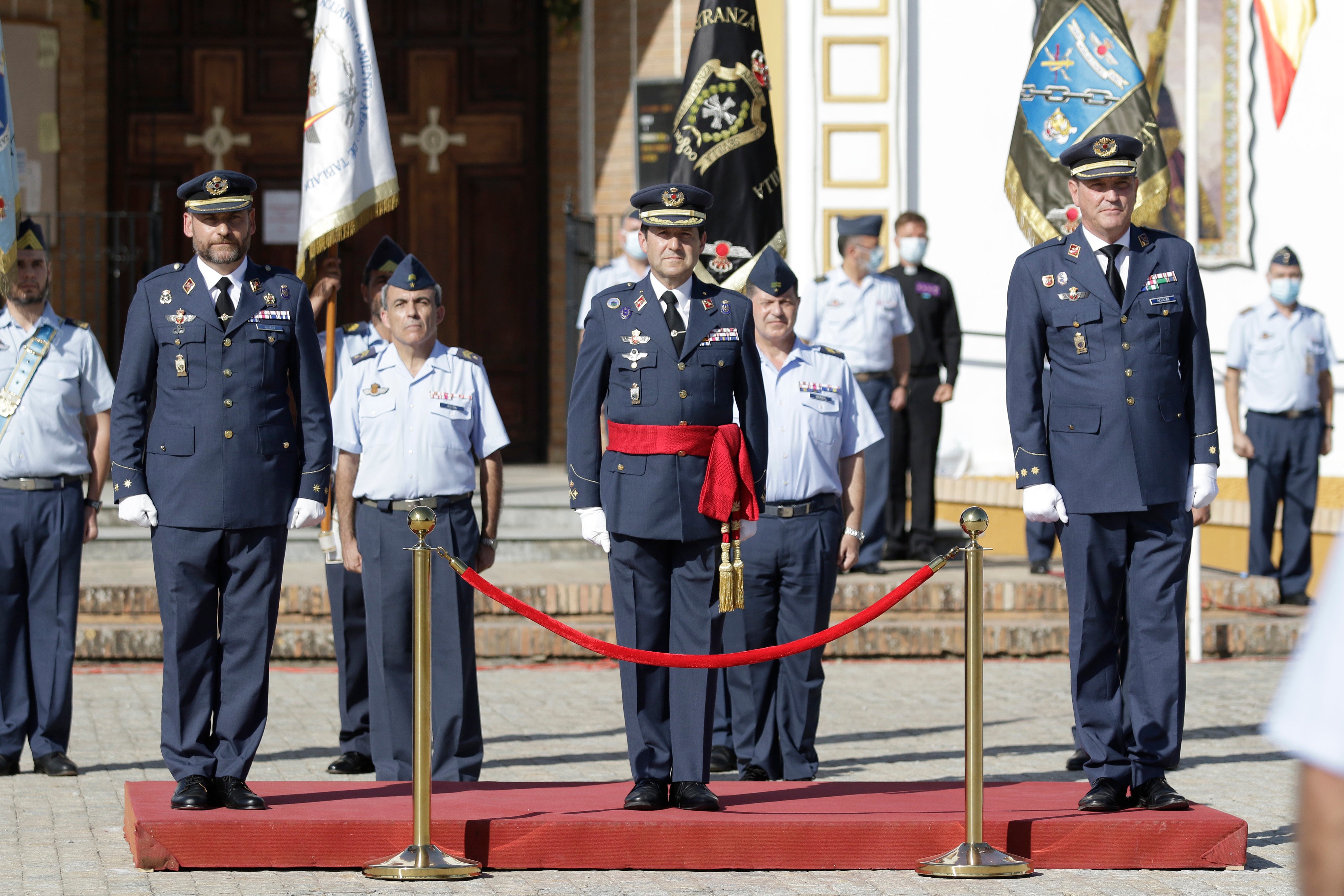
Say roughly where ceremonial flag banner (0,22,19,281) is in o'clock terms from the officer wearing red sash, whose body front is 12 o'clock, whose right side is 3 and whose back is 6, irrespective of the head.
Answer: The ceremonial flag banner is roughly at 4 o'clock from the officer wearing red sash.

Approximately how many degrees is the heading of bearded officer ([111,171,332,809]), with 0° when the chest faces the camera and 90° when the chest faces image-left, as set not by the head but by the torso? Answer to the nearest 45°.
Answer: approximately 0°

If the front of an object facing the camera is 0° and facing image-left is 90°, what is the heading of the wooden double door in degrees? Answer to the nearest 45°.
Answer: approximately 0°

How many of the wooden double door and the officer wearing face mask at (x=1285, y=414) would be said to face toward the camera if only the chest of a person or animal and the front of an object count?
2

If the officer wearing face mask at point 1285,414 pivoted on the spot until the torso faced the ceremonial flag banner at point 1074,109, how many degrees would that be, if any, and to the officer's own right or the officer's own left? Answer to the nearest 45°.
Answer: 0° — they already face it

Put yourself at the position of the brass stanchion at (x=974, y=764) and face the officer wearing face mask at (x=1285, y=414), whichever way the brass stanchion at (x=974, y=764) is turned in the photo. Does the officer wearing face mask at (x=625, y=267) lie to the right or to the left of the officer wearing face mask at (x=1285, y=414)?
left

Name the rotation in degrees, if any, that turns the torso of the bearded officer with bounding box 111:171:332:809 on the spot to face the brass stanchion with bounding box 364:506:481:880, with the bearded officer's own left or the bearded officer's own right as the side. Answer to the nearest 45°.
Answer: approximately 45° to the bearded officer's own left

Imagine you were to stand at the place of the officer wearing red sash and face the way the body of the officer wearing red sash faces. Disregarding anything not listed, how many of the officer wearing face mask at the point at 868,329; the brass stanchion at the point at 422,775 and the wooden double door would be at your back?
2

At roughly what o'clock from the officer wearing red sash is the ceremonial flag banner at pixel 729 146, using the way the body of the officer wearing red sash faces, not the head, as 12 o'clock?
The ceremonial flag banner is roughly at 6 o'clock from the officer wearing red sash.
